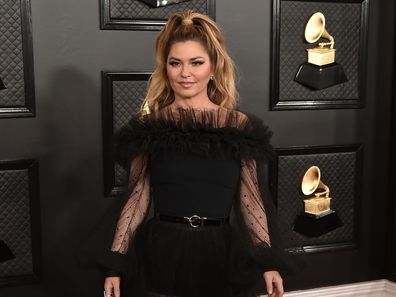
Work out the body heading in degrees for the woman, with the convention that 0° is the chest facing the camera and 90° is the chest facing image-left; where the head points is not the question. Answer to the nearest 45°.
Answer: approximately 0°

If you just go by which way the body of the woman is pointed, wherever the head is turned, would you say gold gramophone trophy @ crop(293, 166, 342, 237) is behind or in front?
behind

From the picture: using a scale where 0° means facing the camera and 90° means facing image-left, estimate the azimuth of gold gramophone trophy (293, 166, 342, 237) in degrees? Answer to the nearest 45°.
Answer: approximately 45°
